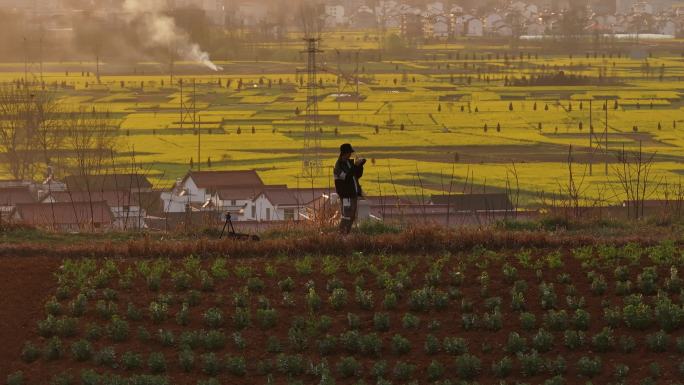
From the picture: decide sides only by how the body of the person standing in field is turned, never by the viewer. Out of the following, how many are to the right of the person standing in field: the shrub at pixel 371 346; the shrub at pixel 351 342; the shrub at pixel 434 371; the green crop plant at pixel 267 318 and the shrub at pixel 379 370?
5

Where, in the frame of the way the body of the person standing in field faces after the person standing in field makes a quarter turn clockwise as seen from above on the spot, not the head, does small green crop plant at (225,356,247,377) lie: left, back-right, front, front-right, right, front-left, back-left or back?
front

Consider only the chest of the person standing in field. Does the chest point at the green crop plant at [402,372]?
no

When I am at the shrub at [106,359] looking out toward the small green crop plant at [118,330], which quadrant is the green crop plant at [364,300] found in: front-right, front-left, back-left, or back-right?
front-right

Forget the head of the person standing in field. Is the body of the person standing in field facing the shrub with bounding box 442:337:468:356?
no

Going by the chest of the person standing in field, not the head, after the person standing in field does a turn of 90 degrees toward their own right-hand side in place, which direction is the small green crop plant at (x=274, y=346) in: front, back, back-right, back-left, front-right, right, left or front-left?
front

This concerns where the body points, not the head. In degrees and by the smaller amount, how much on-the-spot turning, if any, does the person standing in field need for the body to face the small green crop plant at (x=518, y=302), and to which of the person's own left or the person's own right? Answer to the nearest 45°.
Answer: approximately 45° to the person's own right

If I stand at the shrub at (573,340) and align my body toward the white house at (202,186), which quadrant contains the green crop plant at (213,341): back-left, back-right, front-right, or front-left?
front-left

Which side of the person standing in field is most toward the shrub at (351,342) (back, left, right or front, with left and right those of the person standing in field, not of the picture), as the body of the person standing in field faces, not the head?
right

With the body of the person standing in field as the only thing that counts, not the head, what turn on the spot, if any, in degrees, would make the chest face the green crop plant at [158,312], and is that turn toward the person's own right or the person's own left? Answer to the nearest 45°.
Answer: approximately 135° to the person's own right

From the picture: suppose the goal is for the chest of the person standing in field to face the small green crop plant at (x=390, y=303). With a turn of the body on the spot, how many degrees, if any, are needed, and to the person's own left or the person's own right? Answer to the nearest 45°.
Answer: approximately 90° to the person's own right

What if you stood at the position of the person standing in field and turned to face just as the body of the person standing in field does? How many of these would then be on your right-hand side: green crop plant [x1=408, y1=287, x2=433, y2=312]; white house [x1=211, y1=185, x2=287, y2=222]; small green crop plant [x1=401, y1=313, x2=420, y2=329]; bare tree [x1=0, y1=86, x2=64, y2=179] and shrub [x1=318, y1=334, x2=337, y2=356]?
3

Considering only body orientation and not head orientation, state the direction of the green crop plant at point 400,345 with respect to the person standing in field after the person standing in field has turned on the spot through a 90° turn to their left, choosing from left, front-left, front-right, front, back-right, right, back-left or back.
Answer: back

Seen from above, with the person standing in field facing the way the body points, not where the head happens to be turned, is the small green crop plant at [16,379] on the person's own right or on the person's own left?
on the person's own right

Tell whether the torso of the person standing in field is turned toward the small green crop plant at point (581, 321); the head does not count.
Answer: no

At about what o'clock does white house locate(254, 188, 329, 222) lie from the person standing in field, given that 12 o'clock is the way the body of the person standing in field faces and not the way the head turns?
The white house is roughly at 9 o'clock from the person standing in field.

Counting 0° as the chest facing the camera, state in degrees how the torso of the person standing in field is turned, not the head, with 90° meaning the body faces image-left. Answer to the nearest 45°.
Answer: approximately 270°

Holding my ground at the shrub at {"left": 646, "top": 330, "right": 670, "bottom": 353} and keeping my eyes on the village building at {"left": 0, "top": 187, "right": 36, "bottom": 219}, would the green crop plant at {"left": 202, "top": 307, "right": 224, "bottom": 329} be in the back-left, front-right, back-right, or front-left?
front-left

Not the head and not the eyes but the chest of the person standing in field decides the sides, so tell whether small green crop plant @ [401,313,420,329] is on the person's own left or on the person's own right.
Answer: on the person's own right
